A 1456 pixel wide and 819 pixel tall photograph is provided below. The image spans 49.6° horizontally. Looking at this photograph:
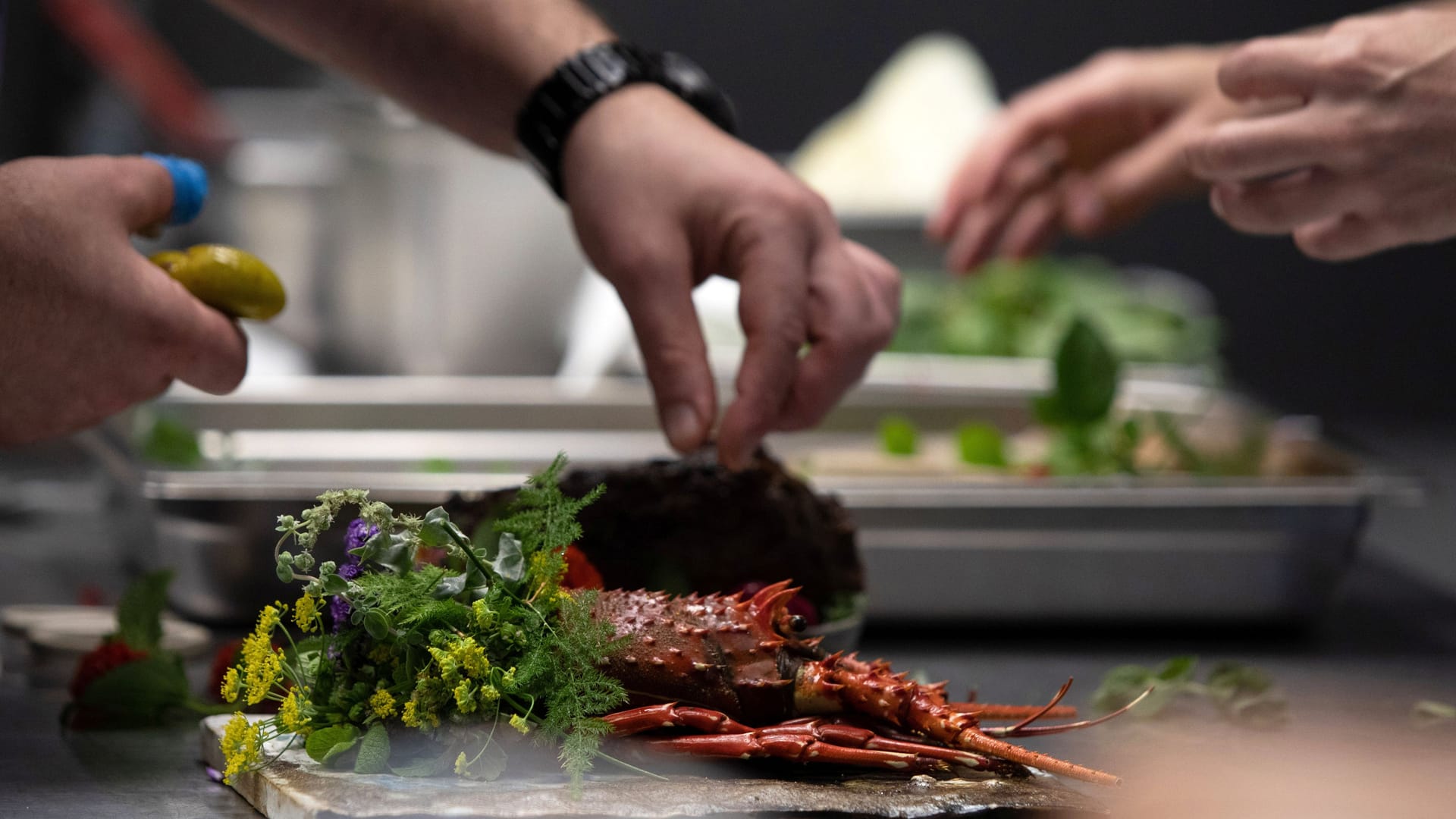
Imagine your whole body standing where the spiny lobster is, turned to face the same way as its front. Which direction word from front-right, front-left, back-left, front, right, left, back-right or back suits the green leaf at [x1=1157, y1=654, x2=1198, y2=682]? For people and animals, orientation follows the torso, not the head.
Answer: front-left

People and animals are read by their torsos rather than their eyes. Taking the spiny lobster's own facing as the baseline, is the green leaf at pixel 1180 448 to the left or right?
on its left

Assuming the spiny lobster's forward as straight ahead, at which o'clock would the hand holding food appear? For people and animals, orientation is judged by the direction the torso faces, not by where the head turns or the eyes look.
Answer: The hand holding food is roughly at 6 o'clock from the spiny lobster.

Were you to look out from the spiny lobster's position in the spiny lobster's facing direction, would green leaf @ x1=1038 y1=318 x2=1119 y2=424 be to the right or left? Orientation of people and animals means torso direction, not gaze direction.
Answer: on its left

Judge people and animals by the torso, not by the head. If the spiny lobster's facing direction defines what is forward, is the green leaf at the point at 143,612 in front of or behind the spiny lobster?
behind

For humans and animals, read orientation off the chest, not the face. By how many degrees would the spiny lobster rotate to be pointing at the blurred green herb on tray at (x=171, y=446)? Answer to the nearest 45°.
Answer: approximately 135° to its left

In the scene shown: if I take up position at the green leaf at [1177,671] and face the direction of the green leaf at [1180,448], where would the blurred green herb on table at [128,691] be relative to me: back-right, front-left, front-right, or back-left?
back-left

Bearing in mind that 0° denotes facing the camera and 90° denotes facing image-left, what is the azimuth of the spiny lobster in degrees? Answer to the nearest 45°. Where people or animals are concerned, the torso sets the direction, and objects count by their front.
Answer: approximately 270°
